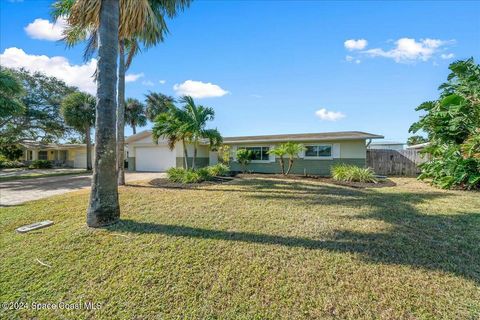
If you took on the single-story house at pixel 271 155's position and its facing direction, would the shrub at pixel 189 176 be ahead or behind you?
ahead

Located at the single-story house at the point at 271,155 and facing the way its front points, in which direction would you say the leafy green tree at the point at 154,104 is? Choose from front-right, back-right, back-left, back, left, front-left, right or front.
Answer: back-right

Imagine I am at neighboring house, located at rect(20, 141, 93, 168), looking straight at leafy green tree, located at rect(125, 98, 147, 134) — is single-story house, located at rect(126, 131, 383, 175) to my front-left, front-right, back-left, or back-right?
front-right

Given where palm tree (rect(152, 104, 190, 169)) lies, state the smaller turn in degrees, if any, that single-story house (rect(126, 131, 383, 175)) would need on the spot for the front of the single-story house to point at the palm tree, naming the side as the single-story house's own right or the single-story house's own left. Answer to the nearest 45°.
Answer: approximately 45° to the single-story house's own right

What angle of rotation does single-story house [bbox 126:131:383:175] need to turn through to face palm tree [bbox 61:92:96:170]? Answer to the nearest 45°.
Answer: approximately 90° to its right

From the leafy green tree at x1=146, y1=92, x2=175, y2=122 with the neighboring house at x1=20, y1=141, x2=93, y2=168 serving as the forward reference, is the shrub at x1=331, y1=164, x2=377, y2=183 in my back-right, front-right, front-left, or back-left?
back-left

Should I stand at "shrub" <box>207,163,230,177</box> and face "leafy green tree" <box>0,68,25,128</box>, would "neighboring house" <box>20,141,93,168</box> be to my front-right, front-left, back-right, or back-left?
front-right

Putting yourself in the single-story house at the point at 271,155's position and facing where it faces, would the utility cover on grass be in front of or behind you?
in front

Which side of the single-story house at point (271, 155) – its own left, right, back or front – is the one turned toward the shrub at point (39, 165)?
right

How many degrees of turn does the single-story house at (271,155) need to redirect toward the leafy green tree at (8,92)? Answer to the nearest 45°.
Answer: approximately 90° to its right

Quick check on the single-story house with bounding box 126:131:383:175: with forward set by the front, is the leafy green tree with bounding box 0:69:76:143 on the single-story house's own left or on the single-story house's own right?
on the single-story house's own right

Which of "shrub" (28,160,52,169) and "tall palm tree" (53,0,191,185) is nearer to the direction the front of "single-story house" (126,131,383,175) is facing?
the tall palm tree

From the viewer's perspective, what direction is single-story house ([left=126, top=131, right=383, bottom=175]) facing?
toward the camera
